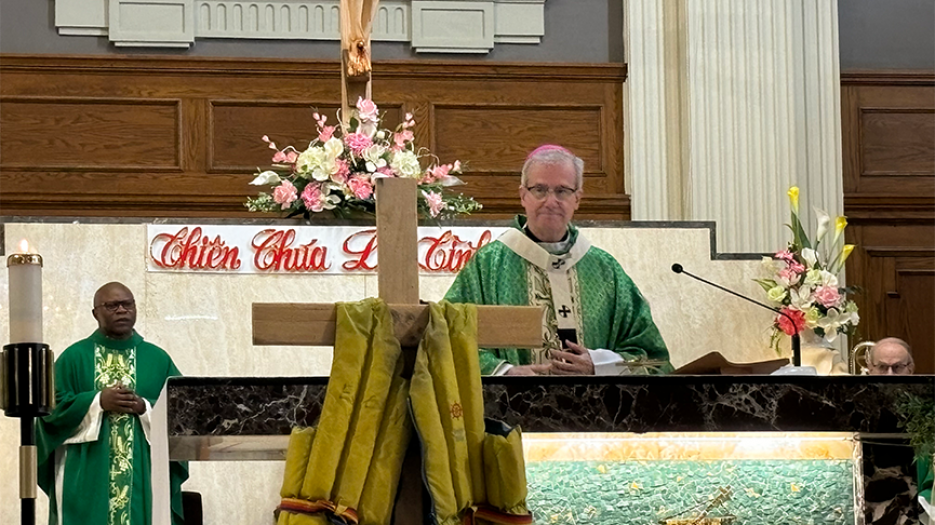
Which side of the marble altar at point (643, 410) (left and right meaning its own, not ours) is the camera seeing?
front

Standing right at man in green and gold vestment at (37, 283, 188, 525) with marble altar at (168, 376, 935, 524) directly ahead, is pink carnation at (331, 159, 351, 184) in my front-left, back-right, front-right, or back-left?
front-left

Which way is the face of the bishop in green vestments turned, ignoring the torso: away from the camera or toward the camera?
toward the camera

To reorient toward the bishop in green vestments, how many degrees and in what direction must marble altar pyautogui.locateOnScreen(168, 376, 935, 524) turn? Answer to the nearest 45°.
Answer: approximately 180°

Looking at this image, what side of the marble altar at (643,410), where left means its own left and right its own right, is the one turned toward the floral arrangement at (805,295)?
left

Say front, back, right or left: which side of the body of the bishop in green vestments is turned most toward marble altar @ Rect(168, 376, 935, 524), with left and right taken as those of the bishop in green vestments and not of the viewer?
front

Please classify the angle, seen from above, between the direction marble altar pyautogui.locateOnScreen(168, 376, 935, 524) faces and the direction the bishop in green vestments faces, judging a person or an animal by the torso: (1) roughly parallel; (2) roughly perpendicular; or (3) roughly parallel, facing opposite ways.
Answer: roughly parallel

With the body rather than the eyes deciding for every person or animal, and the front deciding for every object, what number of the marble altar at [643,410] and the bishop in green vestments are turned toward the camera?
2

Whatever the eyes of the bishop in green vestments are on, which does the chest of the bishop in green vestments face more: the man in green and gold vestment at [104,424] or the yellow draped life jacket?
the yellow draped life jacket

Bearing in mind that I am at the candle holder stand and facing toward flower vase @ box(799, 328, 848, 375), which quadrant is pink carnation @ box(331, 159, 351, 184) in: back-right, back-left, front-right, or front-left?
front-left

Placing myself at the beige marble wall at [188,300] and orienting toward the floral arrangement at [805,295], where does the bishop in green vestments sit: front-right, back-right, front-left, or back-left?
front-right
